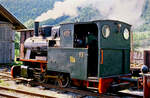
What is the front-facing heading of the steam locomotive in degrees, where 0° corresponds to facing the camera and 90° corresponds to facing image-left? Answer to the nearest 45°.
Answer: approximately 135°

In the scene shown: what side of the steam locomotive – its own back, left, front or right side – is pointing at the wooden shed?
front
